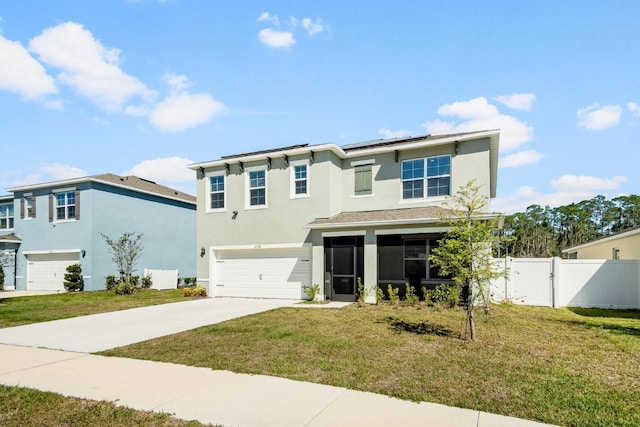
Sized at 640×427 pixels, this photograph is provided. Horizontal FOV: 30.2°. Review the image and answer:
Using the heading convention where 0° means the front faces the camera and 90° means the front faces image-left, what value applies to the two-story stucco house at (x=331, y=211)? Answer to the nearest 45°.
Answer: approximately 0°

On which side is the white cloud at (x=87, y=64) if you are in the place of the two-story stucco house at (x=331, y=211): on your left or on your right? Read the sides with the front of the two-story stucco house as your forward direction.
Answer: on your right
